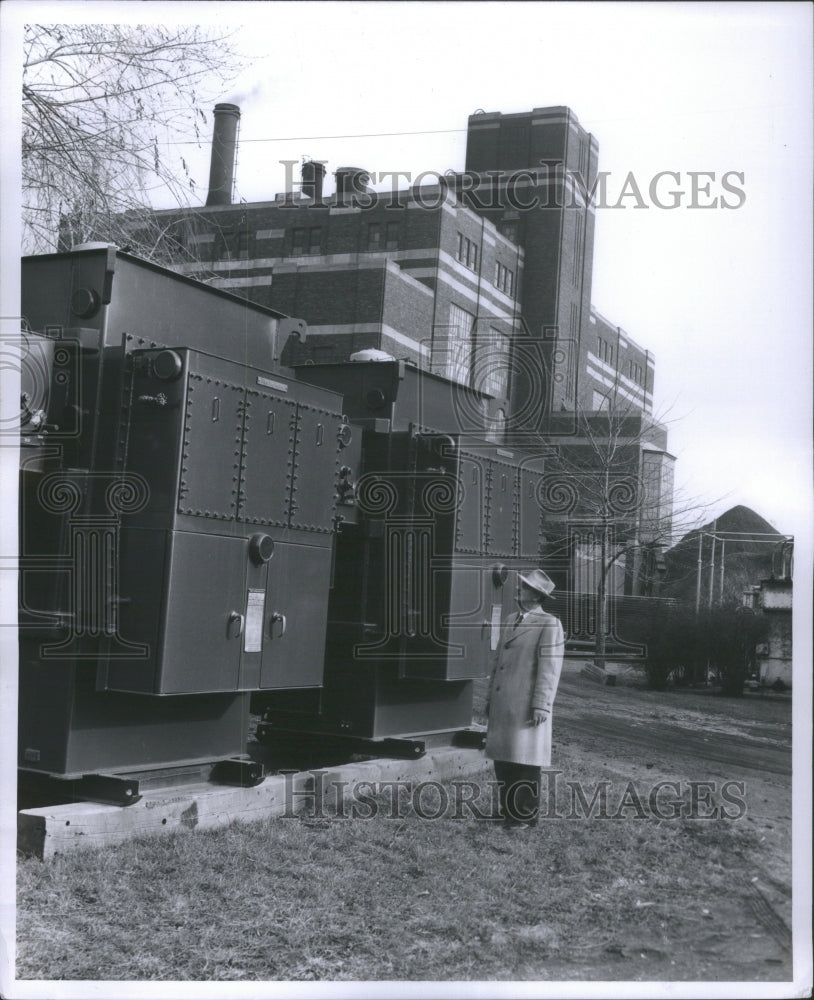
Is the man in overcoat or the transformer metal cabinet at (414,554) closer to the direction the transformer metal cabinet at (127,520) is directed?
the man in overcoat

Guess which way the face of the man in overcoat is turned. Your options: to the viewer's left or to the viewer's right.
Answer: to the viewer's left

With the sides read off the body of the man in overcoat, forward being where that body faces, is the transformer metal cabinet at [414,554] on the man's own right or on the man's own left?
on the man's own right

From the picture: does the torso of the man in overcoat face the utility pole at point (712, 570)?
no

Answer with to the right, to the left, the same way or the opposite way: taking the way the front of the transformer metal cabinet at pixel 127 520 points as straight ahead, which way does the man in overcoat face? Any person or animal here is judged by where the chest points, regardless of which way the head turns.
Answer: to the right

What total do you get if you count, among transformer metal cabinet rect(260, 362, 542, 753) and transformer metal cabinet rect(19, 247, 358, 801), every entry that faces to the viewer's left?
0
